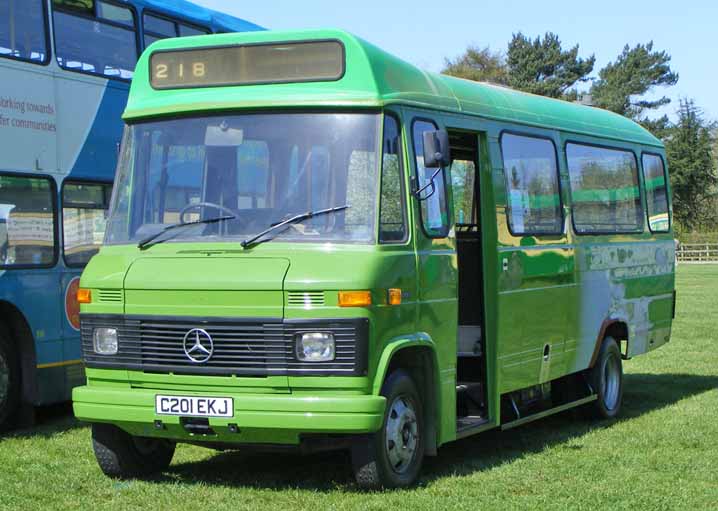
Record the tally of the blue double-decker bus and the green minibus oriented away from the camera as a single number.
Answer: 0

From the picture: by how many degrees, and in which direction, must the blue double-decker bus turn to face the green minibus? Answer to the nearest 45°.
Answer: approximately 90° to its left

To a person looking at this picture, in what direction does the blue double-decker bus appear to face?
facing the viewer and to the left of the viewer

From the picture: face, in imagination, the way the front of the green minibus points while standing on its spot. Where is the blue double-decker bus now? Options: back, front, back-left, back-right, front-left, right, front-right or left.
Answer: right

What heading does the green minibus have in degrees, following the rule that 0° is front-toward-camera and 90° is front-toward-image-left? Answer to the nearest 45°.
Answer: approximately 45°

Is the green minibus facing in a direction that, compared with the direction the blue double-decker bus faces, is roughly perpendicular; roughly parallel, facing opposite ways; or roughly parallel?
roughly parallel
